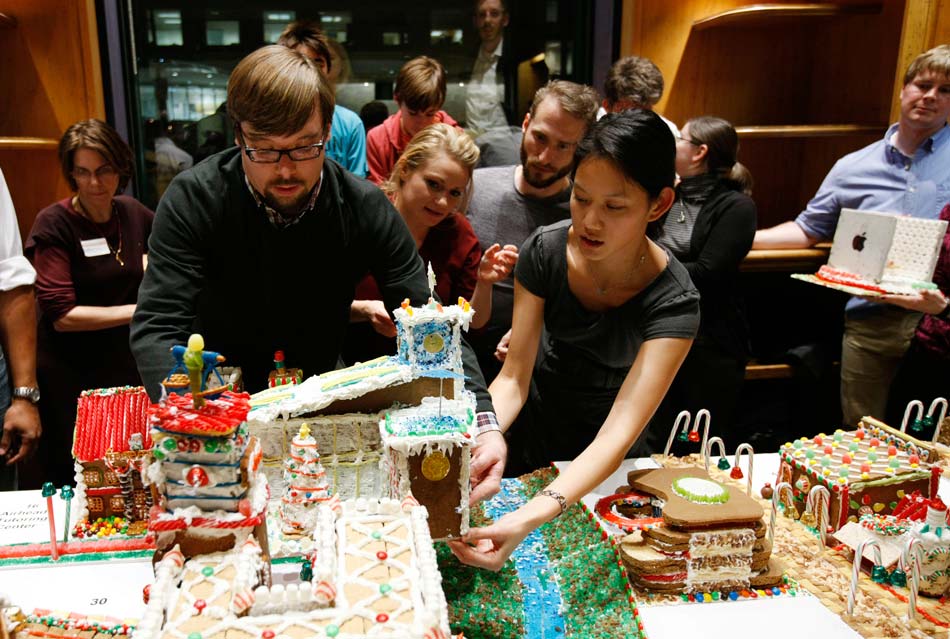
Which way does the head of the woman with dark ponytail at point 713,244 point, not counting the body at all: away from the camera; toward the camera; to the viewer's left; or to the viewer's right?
to the viewer's left

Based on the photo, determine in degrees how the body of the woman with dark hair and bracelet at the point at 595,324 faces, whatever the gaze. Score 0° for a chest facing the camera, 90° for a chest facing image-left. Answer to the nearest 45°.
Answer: approximately 45°

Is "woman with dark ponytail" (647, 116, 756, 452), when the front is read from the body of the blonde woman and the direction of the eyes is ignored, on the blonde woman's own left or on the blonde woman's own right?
on the blonde woman's own left

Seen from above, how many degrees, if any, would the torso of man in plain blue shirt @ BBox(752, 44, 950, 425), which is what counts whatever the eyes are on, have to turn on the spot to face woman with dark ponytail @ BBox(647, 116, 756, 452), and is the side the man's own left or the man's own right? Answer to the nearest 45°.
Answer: approximately 45° to the man's own right

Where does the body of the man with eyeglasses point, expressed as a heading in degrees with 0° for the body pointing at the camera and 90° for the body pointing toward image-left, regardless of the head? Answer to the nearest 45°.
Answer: approximately 0°

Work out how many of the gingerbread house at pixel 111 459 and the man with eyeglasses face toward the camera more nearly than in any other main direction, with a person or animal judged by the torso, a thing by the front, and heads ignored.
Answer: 2

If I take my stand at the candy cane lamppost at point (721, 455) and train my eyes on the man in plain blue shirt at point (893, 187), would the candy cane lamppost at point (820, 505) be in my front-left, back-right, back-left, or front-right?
back-right
